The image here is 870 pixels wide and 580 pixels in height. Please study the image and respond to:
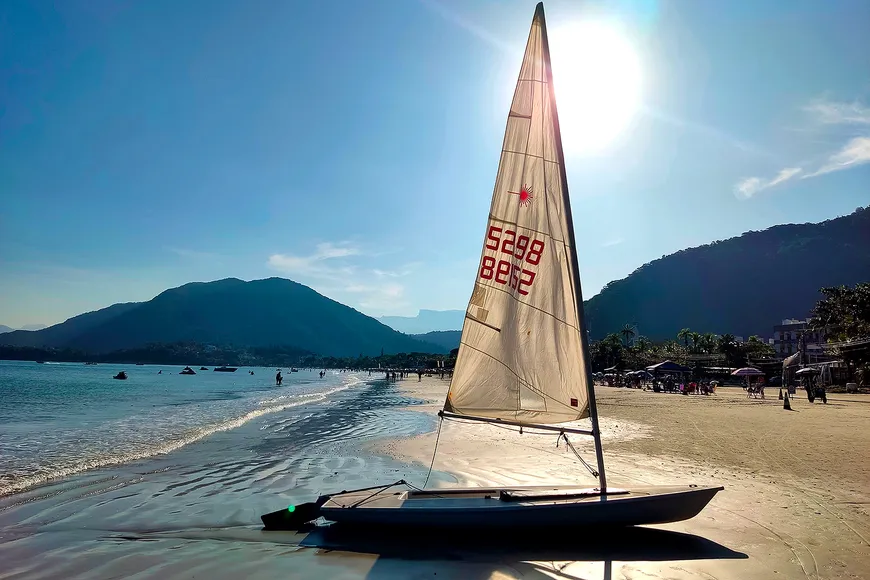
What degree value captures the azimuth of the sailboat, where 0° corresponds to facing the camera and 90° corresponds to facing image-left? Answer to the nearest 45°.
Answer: approximately 270°
